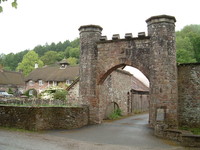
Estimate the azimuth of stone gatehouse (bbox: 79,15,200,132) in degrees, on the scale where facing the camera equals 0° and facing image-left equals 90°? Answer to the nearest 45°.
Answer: approximately 45°

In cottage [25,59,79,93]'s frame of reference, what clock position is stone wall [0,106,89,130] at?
The stone wall is roughly at 12 o'clock from the cottage.

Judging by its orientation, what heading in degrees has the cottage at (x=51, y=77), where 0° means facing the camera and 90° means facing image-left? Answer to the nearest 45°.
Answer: approximately 0°

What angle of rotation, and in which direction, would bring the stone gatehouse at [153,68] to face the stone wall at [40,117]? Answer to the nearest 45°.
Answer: approximately 45° to its right

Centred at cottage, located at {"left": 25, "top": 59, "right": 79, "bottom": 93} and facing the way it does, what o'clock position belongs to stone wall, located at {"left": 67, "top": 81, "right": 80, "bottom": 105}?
The stone wall is roughly at 12 o'clock from the cottage.
